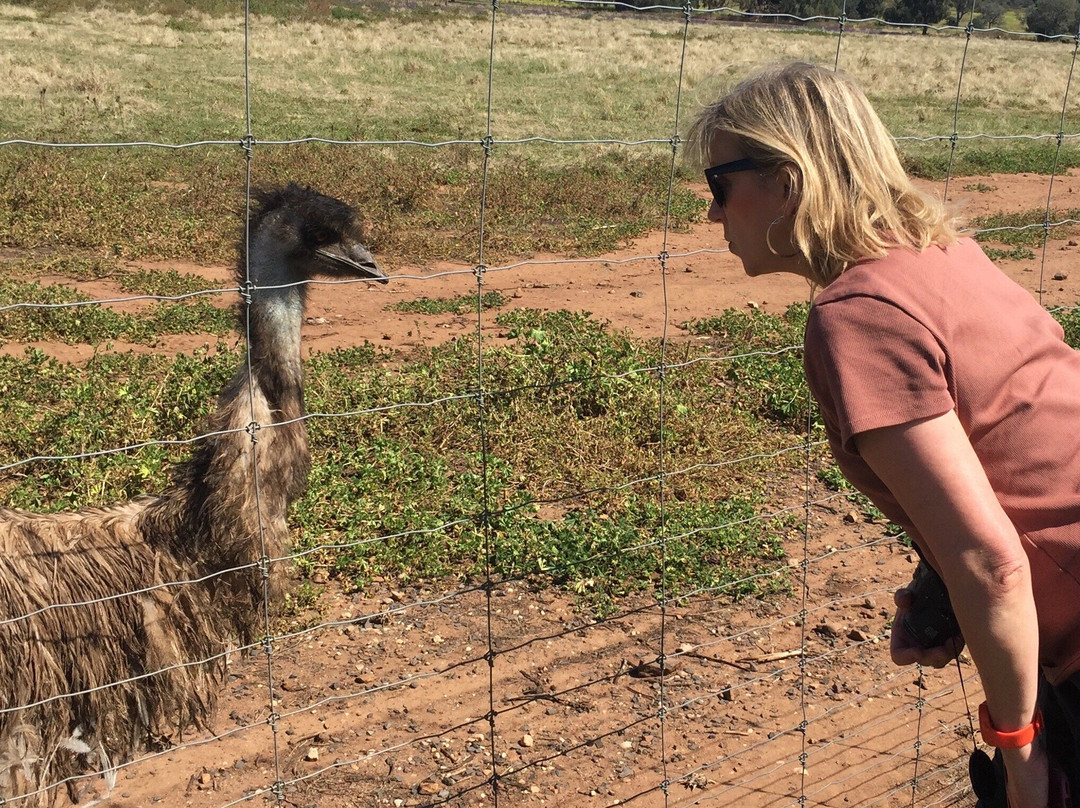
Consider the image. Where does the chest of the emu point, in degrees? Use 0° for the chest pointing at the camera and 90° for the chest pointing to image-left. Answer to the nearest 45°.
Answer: approximately 270°

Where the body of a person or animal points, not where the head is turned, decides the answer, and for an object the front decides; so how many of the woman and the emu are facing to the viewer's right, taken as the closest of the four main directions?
1

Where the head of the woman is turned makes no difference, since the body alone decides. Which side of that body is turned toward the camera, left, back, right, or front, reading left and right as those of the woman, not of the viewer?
left

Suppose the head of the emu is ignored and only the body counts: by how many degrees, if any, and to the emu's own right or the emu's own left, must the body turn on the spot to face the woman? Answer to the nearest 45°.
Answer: approximately 45° to the emu's own right

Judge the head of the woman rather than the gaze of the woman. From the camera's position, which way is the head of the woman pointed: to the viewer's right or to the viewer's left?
to the viewer's left

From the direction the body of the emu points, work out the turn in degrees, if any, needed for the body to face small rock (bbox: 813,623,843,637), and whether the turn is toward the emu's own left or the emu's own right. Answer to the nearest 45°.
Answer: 0° — it already faces it

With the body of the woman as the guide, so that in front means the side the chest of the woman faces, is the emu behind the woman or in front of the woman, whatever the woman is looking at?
in front
